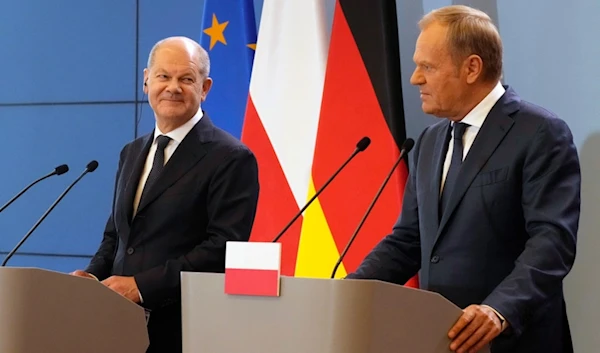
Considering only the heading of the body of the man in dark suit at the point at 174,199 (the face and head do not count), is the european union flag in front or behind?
behind

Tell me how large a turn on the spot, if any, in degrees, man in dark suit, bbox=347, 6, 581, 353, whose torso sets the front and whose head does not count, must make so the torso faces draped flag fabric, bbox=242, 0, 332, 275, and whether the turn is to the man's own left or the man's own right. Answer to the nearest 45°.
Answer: approximately 90° to the man's own right

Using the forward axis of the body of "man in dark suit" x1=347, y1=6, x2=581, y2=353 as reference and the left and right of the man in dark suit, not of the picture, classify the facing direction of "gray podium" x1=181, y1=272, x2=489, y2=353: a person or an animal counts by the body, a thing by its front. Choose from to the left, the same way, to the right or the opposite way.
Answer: the same way

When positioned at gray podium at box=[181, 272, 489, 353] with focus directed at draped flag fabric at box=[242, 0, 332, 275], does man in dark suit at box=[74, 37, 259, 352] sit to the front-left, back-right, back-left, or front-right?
front-left

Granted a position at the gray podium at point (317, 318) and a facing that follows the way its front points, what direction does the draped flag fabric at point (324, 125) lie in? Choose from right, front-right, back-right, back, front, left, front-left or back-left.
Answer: back-right

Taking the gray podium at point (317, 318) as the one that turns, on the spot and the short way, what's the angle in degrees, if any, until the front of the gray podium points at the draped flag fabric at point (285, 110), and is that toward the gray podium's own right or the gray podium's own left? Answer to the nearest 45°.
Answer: approximately 135° to the gray podium's own right

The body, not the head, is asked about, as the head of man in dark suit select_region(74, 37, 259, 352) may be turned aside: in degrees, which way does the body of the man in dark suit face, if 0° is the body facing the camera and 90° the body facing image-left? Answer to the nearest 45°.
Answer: approximately 45°

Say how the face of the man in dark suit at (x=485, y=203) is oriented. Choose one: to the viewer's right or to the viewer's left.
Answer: to the viewer's left

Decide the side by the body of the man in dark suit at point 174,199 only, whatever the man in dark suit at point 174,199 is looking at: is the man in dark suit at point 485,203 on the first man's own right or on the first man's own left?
on the first man's own left

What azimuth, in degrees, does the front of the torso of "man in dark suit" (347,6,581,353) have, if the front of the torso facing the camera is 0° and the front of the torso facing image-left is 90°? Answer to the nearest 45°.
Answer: approximately 45°

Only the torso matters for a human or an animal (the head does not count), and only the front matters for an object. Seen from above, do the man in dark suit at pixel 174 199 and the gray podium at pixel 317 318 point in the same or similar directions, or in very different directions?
same or similar directions

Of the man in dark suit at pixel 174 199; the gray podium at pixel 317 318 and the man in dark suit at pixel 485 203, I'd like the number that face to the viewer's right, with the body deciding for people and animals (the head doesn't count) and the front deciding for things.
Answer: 0

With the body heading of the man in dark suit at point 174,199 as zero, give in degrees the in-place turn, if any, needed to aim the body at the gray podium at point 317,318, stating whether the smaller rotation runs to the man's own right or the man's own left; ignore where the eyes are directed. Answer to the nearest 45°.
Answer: approximately 45° to the man's own left
